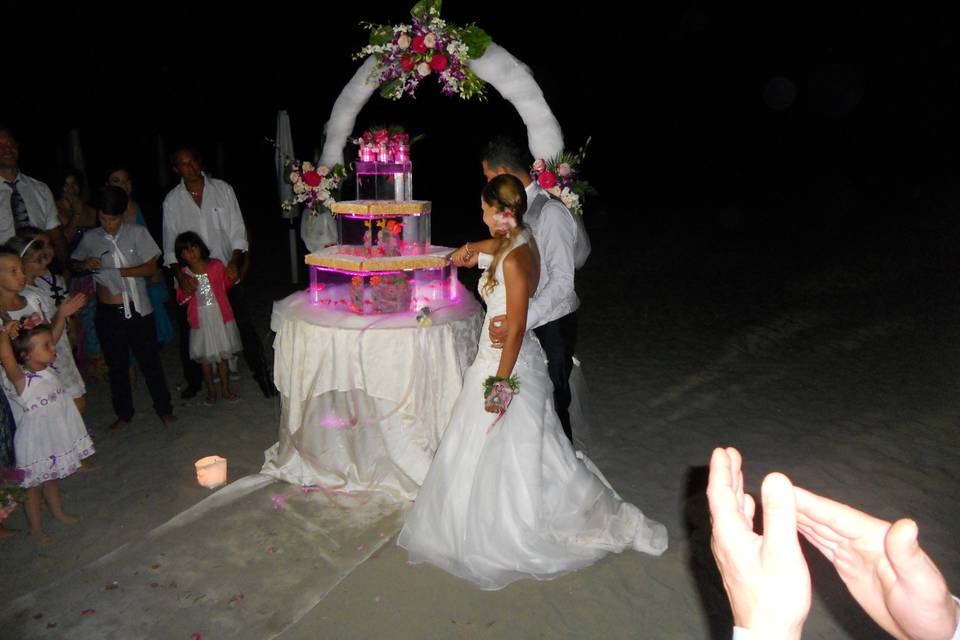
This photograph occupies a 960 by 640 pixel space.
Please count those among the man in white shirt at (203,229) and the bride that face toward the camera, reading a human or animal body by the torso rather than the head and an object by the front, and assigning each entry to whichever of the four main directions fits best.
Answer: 1

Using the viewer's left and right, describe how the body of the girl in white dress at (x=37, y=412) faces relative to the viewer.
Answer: facing the viewer and to the right of the viewer

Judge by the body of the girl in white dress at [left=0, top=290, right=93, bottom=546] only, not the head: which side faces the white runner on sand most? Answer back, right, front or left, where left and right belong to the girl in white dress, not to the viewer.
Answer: front

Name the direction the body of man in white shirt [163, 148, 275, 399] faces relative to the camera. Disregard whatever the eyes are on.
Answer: toward the camera

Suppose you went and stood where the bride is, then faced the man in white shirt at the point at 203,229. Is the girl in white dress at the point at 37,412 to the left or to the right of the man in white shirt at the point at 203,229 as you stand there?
left

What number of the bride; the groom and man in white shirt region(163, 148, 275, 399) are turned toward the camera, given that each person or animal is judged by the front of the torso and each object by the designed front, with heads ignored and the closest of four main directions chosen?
1

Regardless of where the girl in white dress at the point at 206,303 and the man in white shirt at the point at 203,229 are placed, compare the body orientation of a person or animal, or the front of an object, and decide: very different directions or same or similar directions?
same or similar directions

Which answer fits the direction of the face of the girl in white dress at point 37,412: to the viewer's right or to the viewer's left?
to the viewer's right

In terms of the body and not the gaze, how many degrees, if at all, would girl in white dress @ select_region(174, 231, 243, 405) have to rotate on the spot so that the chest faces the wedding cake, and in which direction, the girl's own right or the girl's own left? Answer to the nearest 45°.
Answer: approximately 45° to the girl's own left

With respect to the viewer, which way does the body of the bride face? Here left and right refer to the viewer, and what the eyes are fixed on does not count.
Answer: facing to the left of the viewer

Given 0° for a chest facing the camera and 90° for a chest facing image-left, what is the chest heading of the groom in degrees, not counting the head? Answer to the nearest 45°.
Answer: approximately 90°

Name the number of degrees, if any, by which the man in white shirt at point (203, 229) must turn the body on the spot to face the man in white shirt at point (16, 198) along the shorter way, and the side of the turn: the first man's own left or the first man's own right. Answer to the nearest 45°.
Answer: approximately 90° to the first man's own right
